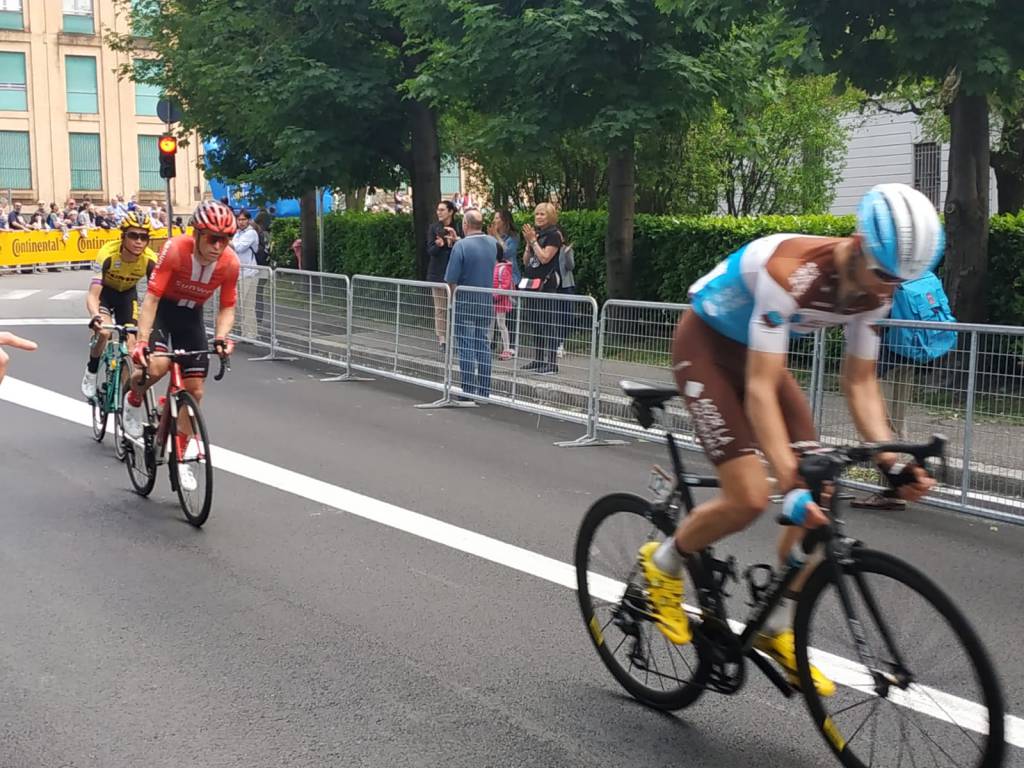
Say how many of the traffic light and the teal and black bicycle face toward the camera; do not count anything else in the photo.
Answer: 2

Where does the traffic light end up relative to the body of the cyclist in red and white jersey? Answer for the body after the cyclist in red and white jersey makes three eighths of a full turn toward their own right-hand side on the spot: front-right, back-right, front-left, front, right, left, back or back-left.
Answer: right

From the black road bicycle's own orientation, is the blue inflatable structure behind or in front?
behind

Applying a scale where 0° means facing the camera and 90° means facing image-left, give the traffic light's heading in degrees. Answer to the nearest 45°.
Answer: approximately 0°

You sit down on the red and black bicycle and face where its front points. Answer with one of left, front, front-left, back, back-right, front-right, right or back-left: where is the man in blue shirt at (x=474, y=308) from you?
left

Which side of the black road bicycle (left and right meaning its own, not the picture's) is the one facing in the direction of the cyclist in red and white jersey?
back

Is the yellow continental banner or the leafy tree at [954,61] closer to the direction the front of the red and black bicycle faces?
the leafy tree

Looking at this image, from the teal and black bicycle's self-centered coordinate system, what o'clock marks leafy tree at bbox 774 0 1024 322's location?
The leafy tree is roughly at 9 o'clock from the teal and black bicycle.

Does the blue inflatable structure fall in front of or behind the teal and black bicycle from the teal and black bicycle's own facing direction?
behind

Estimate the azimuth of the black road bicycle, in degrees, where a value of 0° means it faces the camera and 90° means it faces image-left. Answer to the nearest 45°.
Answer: approximately 315°

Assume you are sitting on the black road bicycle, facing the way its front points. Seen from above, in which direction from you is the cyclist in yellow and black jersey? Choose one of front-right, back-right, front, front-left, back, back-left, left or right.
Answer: back

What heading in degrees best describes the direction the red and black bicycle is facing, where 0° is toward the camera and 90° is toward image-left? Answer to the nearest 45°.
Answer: approximately 315°

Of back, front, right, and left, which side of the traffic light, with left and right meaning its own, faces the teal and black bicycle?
front
